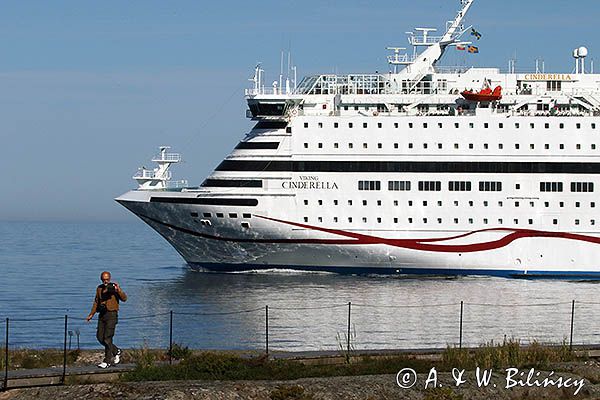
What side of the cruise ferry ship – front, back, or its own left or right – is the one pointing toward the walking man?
left

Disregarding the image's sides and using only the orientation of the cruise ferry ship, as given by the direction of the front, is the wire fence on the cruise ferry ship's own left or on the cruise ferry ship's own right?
on the cruise ferry ship's own left

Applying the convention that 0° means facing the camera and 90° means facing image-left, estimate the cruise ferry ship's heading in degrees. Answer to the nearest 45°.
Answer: approximately 90°
